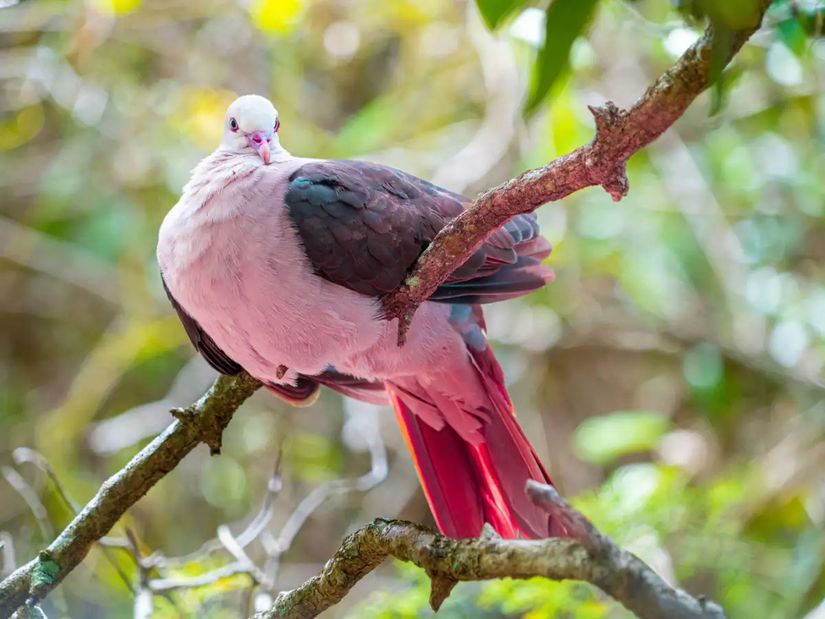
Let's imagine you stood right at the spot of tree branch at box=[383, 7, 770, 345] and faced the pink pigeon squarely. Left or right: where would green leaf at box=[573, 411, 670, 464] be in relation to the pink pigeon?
right

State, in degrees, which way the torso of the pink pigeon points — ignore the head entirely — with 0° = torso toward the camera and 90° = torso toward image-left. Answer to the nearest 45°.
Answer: approximately 45°

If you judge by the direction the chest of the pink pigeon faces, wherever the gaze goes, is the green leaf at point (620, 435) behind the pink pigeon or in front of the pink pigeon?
behind
